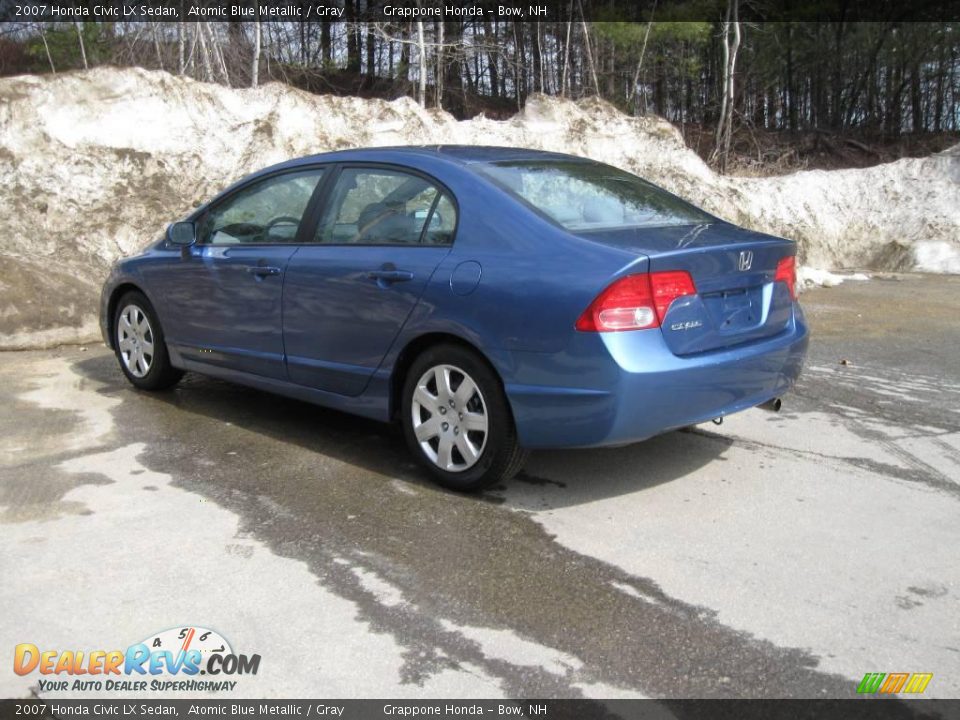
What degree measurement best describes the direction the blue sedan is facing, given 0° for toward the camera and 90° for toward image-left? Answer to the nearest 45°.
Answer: approximately 135°
